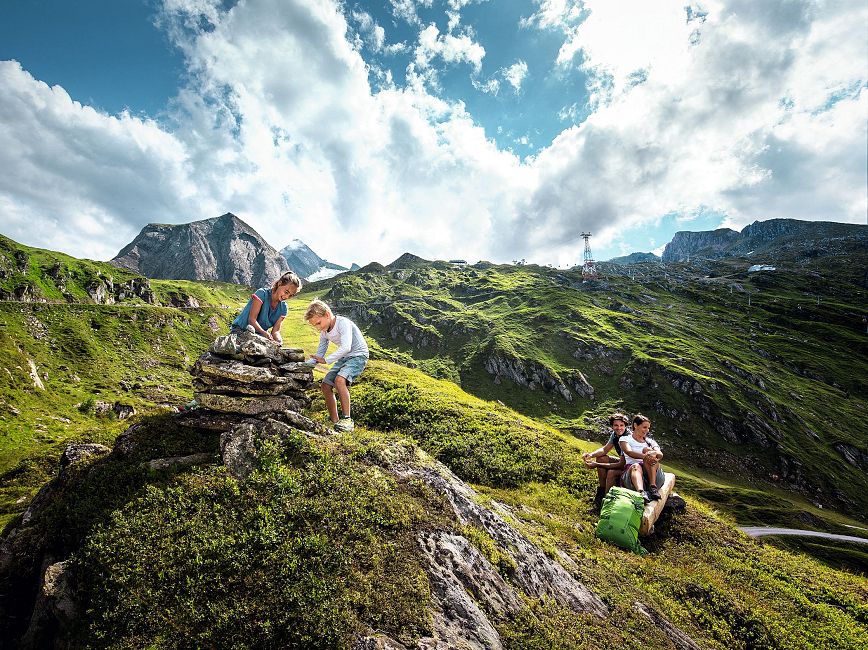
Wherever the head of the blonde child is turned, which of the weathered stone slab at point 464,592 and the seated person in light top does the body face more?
the weathered stone slab

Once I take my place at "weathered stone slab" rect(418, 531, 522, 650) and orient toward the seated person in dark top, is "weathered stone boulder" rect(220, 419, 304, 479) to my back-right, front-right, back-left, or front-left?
front-left

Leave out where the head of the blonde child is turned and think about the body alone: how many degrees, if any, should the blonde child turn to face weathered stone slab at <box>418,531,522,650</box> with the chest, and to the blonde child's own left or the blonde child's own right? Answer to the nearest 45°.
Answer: approximately 90° to the blonde child's own left

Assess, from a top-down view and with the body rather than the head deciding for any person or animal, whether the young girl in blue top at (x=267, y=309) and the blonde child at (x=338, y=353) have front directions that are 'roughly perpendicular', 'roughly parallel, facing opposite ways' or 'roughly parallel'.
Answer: roughly perpendicular

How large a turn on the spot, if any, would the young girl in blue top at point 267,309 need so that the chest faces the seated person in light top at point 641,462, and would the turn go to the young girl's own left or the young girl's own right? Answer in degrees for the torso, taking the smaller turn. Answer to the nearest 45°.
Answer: approximately 45° to the young girl's own left

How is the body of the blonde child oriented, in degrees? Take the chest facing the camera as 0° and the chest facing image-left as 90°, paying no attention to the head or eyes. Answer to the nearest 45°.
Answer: approximately 45°
